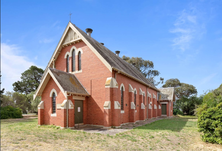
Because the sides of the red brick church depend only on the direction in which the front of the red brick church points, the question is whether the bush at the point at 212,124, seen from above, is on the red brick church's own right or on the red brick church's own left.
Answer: on the red brick church's own left

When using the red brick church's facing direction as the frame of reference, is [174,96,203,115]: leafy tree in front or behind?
behind

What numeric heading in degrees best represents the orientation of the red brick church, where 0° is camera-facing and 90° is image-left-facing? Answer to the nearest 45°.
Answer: approximately 45°

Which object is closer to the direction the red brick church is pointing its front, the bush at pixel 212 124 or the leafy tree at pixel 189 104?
the bush
